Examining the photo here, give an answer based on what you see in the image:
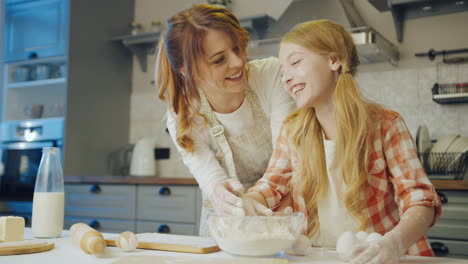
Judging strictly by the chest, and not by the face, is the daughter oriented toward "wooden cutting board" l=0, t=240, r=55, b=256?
yes

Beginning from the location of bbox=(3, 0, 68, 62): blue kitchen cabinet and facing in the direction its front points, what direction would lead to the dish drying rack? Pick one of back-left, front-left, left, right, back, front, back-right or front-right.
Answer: left

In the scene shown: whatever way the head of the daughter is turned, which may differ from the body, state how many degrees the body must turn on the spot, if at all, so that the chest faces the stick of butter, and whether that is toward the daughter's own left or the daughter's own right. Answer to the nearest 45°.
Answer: approximately 45° to the daughter's own right

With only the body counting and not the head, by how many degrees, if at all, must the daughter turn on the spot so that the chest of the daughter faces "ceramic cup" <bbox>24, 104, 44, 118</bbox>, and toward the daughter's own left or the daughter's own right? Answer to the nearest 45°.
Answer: approximately 90° to the daughter's own right

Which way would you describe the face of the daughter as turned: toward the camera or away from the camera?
toward the camera
